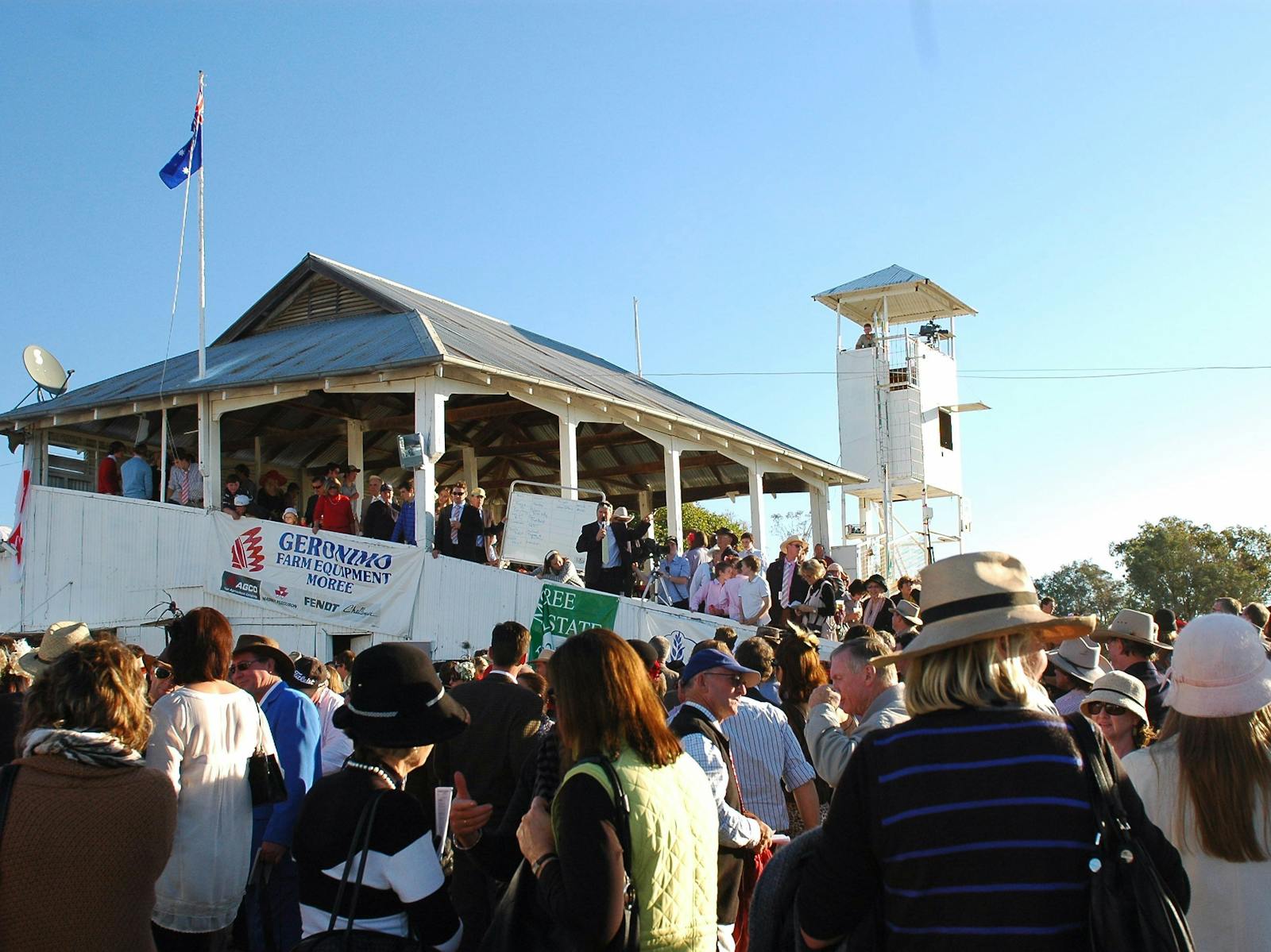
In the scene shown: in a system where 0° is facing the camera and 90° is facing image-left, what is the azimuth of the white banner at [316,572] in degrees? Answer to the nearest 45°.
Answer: approximately 0°

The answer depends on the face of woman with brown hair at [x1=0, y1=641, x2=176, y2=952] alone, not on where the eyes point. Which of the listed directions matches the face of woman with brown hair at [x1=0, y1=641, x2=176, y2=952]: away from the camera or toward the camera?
away from the camera

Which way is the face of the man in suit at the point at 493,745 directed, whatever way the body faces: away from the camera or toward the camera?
away from the camera

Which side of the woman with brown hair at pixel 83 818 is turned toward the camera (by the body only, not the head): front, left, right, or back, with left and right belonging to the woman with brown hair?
back

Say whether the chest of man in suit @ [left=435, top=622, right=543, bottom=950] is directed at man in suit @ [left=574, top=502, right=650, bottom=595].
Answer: yes

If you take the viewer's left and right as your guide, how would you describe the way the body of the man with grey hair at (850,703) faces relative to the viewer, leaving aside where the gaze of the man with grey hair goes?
facing to the left of the viewer

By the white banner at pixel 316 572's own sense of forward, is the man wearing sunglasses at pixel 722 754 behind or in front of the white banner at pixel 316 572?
in front

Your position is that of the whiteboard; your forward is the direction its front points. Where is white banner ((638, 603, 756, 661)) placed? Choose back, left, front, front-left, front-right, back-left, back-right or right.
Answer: front-left

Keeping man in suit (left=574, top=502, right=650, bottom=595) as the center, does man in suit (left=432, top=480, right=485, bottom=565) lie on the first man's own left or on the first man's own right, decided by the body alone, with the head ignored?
on the first man's own right

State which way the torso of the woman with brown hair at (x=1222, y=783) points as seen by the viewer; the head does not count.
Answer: away from the camera

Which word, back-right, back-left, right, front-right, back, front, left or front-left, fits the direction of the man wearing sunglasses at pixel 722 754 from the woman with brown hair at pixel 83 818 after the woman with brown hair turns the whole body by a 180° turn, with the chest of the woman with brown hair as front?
left
